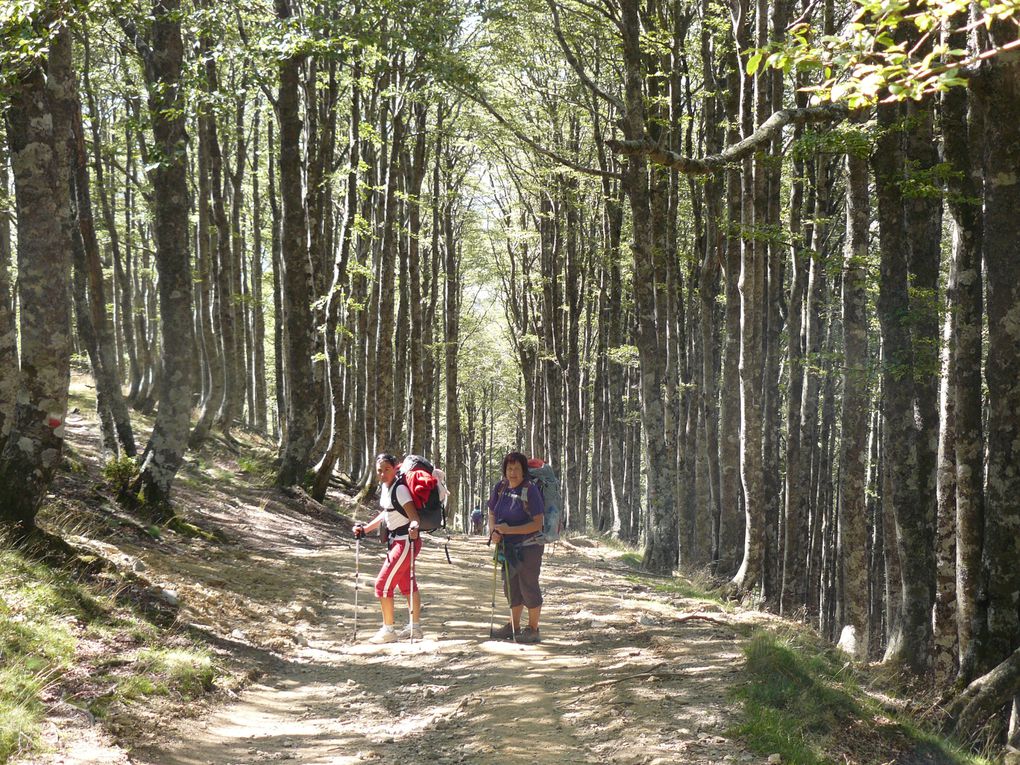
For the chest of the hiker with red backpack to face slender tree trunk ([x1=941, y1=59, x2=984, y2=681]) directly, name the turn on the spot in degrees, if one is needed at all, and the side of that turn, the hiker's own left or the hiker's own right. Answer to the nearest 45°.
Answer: approximately 135° to the hiker's own left

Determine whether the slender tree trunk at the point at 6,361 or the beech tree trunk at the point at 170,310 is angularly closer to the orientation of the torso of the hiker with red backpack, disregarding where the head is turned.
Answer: the slender tree trunk

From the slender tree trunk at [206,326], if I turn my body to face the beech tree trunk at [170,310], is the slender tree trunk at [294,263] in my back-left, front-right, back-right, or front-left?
front-left

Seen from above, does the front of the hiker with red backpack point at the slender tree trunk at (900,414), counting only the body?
no

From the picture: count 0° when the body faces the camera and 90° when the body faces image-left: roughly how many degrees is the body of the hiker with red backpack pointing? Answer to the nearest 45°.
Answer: approximately 45°

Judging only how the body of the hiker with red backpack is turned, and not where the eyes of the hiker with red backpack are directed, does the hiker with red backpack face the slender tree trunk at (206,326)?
no

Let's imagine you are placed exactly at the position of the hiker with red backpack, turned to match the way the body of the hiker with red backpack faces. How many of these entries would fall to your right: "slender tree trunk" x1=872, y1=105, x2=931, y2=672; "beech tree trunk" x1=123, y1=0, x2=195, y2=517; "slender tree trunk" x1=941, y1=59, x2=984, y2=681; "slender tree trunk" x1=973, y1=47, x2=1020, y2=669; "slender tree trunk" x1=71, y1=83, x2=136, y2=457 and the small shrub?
3

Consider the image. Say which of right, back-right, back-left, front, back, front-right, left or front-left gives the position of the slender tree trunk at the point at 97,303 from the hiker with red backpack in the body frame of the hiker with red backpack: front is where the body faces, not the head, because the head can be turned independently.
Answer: right

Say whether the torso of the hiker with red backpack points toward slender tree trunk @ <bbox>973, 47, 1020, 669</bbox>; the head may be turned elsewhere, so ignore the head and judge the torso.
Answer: no

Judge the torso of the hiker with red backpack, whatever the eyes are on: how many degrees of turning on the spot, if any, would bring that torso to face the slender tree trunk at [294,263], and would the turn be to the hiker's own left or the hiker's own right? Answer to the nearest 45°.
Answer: approximately 135° to the hiker's own right

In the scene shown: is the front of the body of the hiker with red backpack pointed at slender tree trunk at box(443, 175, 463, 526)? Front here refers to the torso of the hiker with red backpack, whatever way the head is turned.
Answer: no

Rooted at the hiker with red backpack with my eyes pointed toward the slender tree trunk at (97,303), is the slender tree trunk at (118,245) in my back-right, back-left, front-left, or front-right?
front-right

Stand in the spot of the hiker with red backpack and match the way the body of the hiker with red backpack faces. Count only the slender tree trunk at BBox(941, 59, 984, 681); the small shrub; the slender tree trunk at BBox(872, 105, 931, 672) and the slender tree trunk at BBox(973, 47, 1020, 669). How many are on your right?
1

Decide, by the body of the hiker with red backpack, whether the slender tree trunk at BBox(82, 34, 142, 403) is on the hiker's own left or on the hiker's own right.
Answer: on the hiker's own right

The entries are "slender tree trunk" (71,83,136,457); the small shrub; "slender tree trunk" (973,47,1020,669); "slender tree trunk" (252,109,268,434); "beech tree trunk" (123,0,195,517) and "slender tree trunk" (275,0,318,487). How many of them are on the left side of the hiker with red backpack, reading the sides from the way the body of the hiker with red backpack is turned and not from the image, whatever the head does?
1
